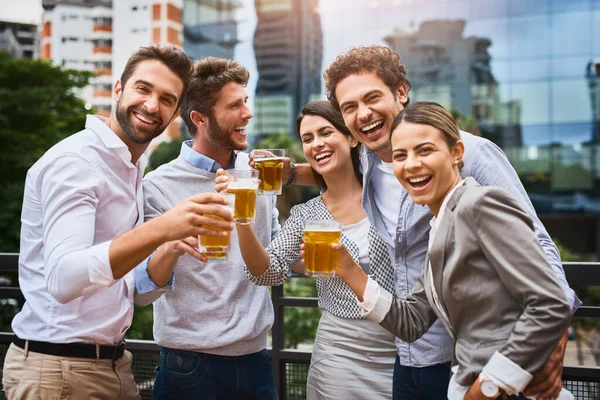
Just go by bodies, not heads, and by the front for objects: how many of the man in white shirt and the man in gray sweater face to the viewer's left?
0

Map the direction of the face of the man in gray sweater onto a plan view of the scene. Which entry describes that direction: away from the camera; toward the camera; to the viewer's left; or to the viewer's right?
to the viewer's right

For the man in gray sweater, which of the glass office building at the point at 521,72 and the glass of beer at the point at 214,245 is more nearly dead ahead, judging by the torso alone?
the glass of beer

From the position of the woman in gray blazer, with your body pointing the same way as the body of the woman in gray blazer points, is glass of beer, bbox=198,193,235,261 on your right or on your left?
on your right

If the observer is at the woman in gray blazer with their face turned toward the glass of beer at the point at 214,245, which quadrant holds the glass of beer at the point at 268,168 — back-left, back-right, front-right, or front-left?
front-right

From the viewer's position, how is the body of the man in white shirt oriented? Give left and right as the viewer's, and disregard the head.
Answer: facing the viewer and to the right of the viewer

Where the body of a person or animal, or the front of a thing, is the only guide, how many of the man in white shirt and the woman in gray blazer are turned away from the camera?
0

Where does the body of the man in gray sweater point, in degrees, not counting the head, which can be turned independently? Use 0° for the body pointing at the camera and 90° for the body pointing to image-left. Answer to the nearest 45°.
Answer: approximately 315°

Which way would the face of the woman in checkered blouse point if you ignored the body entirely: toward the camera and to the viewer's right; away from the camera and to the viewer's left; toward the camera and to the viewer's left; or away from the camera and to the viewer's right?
toward the camera and to the viewer's left

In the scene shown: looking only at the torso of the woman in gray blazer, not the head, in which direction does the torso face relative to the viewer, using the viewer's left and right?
facing the viewer and to the left of the viewer

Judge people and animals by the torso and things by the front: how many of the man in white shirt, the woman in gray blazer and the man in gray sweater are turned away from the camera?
0
